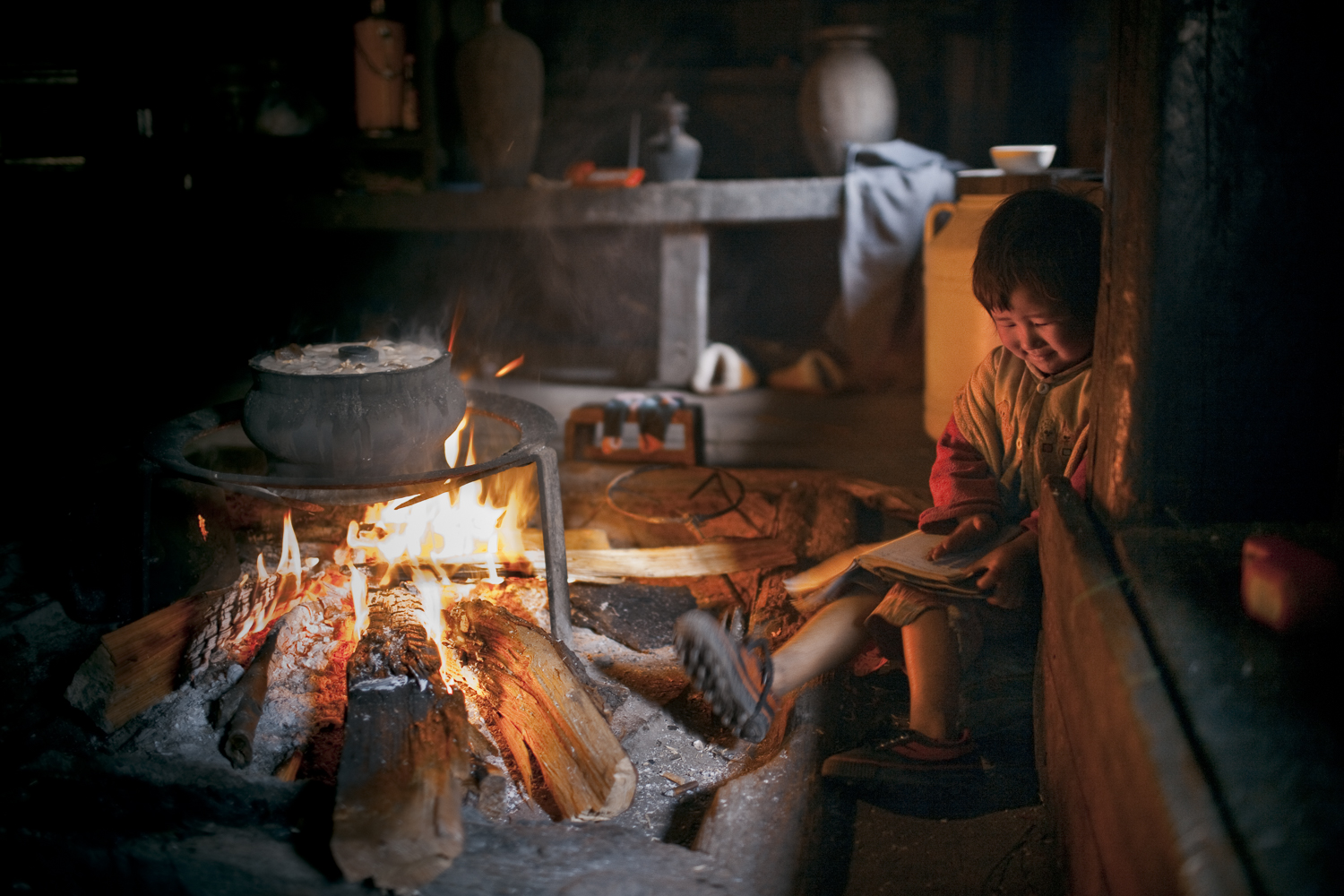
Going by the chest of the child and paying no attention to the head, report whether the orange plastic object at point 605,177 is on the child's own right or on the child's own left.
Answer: on the child's own right

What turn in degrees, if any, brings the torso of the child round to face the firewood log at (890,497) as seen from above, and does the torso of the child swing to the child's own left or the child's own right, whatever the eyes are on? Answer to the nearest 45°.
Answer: approximately 135° to the child's own right

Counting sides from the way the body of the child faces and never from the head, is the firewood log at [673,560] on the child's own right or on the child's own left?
on the child's own right

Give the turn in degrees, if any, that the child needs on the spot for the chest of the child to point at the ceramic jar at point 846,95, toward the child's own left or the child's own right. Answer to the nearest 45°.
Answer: approximately 135° to the child's own right

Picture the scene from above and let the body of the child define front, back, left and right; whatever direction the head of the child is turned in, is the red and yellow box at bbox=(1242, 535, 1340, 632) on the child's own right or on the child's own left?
on the child's own left

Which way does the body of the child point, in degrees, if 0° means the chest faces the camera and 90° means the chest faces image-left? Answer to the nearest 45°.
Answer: approximately 45°

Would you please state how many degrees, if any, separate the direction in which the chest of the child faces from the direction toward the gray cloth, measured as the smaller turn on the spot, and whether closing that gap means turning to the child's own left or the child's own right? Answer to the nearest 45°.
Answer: approximately 135° to the child's own right

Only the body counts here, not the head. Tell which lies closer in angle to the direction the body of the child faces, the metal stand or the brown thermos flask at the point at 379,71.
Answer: the metal stand

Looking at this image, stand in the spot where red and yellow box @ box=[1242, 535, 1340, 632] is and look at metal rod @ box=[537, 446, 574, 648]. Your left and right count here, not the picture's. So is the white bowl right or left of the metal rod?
right

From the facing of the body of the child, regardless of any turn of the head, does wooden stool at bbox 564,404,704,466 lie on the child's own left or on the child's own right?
on the child's own right
